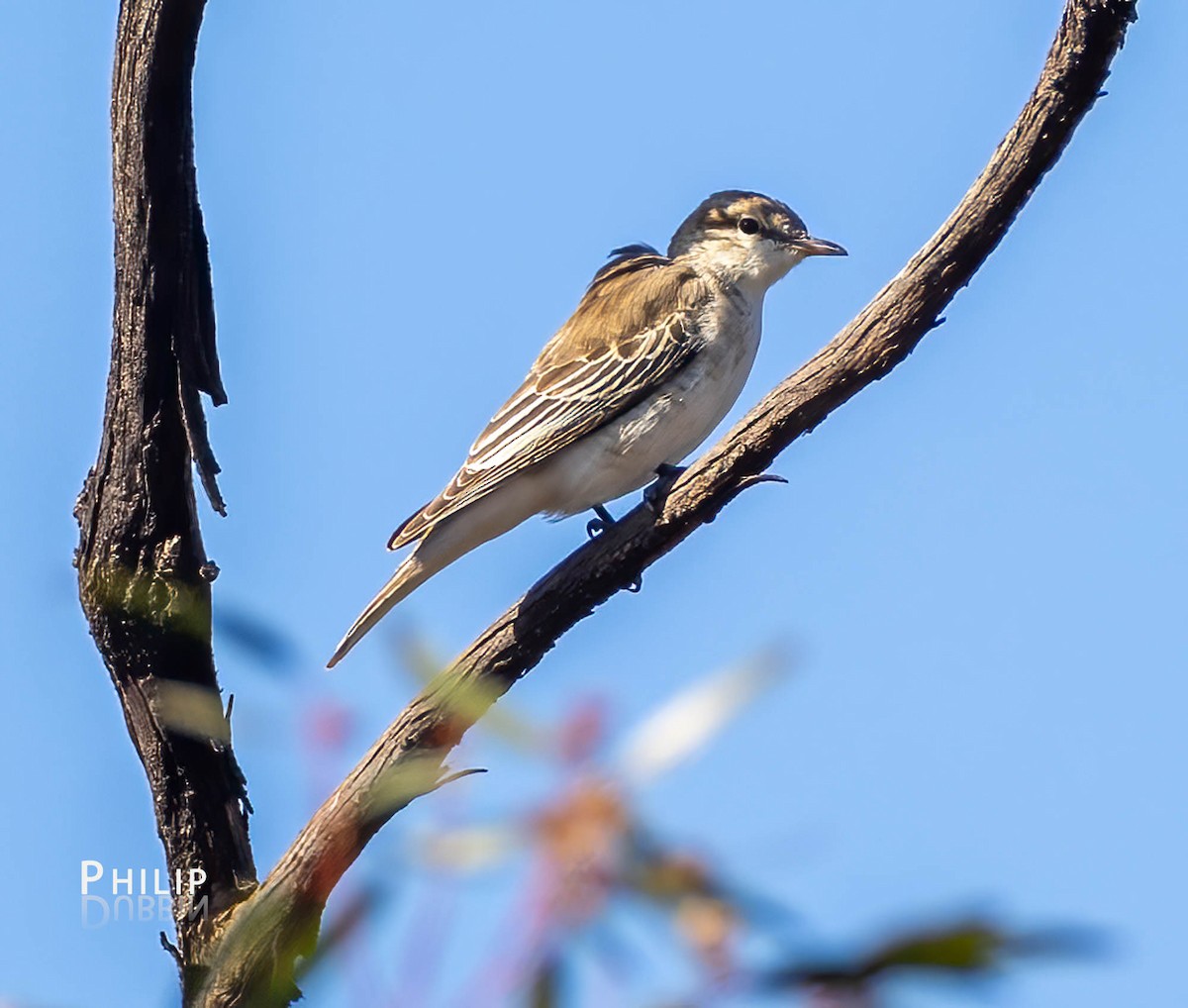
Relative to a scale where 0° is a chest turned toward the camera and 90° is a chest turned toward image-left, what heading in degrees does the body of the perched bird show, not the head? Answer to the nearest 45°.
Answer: approximately 270°

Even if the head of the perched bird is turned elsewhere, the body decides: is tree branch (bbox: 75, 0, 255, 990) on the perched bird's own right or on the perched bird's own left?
on the perched bird's own right
